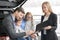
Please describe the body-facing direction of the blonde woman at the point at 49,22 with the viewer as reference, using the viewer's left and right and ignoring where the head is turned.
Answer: facing the viewer and to the left of the viewer

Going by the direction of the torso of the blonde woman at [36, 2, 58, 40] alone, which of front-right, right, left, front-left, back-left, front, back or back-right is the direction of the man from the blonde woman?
front

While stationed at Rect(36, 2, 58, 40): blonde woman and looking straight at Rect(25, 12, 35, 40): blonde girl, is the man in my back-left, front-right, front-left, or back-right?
front-left

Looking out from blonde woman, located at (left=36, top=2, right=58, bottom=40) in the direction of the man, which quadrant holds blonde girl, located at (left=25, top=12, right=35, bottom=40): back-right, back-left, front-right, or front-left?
front-right

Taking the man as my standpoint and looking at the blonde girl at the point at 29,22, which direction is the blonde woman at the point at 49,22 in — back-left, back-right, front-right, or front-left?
front-right
